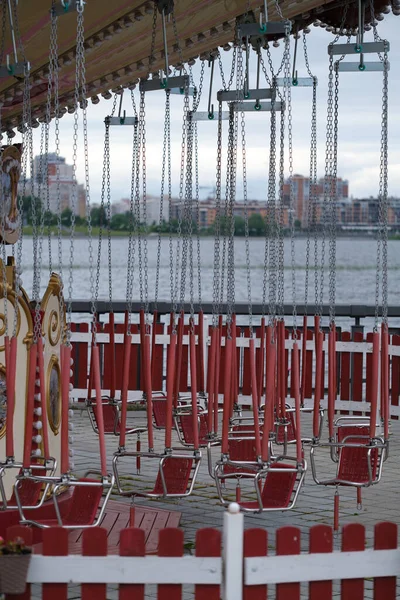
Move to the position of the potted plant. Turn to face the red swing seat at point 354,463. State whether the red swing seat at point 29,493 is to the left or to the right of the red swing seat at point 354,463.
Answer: left

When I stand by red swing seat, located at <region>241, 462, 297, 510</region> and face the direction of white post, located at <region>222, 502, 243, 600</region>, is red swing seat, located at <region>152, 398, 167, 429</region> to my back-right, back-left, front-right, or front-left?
back-right

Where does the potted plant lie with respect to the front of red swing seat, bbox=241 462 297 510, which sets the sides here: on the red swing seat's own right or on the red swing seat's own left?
on the red swing seat's own left

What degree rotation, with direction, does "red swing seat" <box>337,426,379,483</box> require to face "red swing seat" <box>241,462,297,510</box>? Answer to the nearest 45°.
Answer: approximately 45° to its right

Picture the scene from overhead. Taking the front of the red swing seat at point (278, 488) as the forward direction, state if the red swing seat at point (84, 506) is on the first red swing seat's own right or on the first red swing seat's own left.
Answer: on the first red swing seat's own right

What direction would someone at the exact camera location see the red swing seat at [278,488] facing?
facing the viewer and to the left of the viewer

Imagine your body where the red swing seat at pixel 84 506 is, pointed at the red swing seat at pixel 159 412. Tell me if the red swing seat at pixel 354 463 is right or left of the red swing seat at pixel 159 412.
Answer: right
